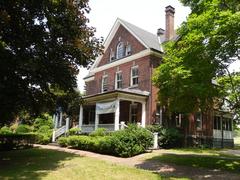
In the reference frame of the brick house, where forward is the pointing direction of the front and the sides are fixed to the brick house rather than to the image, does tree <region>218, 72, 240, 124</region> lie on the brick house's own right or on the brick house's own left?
on the brick house's own left

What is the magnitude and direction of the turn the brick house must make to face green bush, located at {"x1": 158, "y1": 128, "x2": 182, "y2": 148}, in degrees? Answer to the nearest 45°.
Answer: approximately 90° to its left

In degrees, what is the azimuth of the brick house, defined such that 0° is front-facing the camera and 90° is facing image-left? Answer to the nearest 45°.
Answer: approximately 45°

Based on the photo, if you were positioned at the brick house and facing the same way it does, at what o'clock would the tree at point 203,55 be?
The tree is roughly at 10 o'clock from the brick house.

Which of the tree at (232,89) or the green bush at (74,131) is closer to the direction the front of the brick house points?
the green bush

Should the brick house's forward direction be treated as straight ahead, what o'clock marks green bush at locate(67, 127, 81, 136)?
The green bush is roughly at 1 o'clock from the brick house.

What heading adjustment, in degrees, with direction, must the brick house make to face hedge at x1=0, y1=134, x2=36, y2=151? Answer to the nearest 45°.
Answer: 0° — it already faces it
